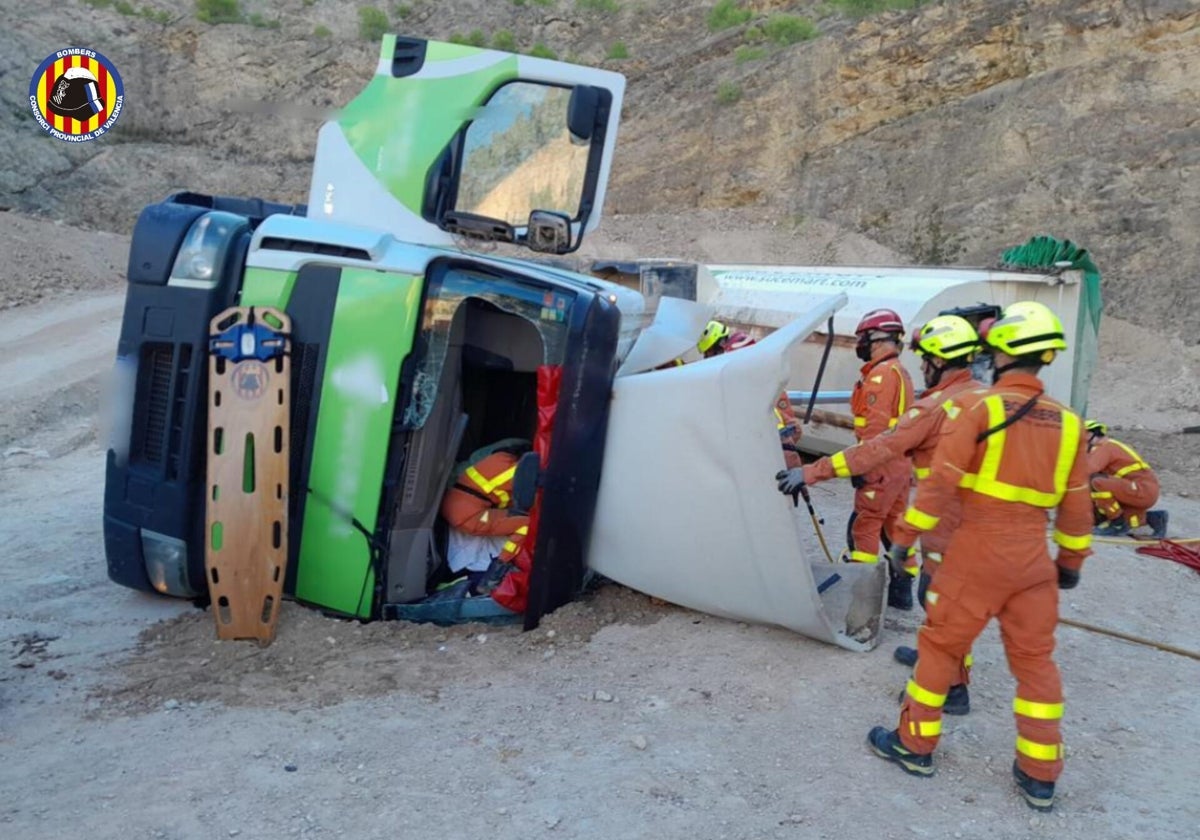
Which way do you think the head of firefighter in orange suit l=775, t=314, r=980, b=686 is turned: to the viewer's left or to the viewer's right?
to the viewer's left

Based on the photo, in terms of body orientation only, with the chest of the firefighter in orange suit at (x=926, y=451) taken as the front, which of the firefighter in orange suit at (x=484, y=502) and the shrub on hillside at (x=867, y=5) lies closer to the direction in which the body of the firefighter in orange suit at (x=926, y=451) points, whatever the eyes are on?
the firefighter in orange suit

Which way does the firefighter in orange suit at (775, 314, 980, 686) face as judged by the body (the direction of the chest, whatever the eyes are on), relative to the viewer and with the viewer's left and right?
facing to the left of the viewer

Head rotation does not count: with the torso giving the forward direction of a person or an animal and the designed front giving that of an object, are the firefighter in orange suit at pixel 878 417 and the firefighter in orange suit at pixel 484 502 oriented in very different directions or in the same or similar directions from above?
very different directions

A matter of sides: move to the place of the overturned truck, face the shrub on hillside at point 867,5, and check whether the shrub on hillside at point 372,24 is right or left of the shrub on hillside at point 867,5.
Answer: left

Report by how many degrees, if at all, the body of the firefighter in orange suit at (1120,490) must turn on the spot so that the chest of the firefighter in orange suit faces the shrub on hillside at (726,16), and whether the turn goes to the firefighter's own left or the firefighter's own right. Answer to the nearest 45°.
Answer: approximately 45° to the firefighter's own right

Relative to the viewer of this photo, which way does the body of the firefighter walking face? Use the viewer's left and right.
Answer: facing away from the viewer and to the left of the viewer

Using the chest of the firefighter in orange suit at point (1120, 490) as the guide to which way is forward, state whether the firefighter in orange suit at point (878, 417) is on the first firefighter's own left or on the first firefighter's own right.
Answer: on the first firefighter's own left
